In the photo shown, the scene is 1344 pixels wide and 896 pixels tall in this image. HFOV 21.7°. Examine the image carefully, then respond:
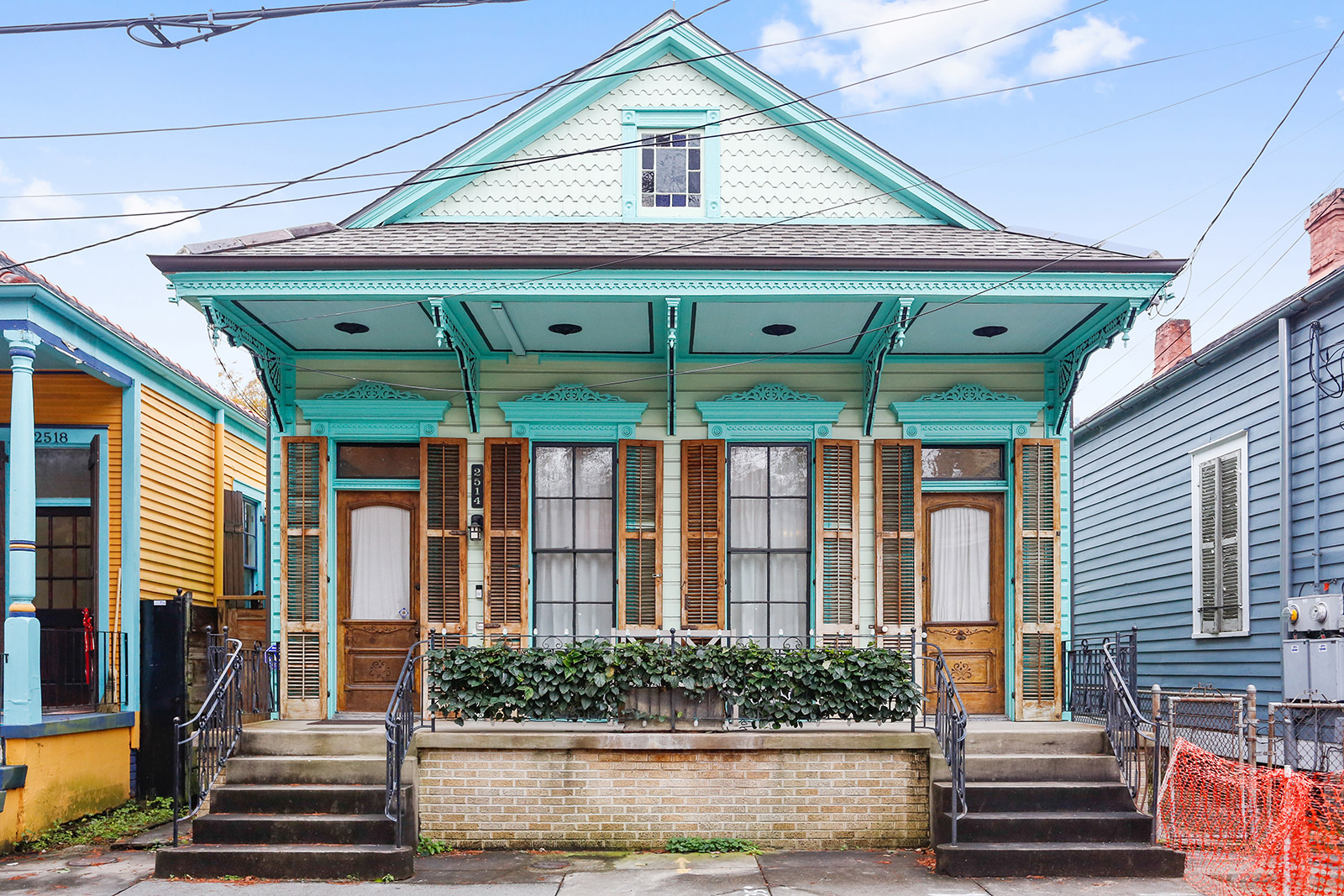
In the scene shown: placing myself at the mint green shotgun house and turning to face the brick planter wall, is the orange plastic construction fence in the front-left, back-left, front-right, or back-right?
front-left

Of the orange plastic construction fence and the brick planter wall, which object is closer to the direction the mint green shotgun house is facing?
the brick planter wall

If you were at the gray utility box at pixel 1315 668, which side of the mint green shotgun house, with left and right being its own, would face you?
left

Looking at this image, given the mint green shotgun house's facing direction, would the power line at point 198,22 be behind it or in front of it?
in front

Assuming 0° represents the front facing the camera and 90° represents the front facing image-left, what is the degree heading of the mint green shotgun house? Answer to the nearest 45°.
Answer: approximately 0°

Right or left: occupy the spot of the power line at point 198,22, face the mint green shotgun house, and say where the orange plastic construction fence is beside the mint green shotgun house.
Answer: right

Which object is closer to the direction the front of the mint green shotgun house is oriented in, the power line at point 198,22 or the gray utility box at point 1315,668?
the power line

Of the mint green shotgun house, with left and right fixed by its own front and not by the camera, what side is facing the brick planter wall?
front
